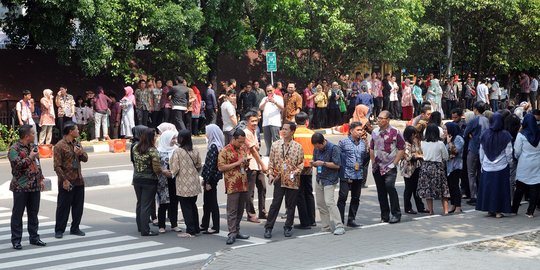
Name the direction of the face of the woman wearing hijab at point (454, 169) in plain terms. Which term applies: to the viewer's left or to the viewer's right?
to the viewer's left

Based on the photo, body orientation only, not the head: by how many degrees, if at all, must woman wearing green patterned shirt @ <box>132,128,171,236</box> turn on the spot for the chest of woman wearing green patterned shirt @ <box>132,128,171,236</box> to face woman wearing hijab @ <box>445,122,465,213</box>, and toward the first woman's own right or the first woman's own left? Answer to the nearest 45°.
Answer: approximately 45° to the first woman's own right

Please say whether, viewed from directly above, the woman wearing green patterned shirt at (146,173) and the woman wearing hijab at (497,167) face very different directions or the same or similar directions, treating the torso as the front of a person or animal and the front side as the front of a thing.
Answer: same or similar directions

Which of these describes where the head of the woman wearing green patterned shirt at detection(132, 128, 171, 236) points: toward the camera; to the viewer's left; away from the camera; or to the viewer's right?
away from the camera

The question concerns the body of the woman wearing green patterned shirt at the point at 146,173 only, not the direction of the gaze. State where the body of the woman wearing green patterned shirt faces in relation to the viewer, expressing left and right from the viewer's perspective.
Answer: facing away from the viewer and to the right of the viewer

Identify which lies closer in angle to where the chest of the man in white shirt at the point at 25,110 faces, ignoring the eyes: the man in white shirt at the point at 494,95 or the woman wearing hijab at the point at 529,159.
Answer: the woman wearing hijab
